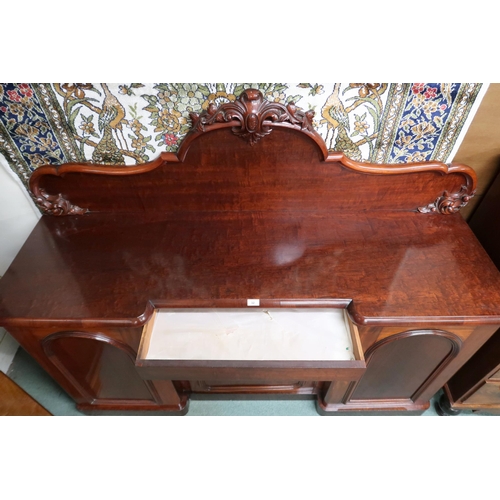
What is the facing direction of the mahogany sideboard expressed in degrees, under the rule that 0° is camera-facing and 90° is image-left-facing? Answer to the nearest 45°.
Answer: approximately 0°

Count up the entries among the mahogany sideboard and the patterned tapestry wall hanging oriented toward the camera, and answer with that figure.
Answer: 2

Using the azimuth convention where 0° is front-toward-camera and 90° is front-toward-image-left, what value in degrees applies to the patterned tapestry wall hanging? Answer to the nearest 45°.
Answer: approximately 0°

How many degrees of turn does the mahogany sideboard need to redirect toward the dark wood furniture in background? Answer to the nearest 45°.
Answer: approximately 90° to its left
